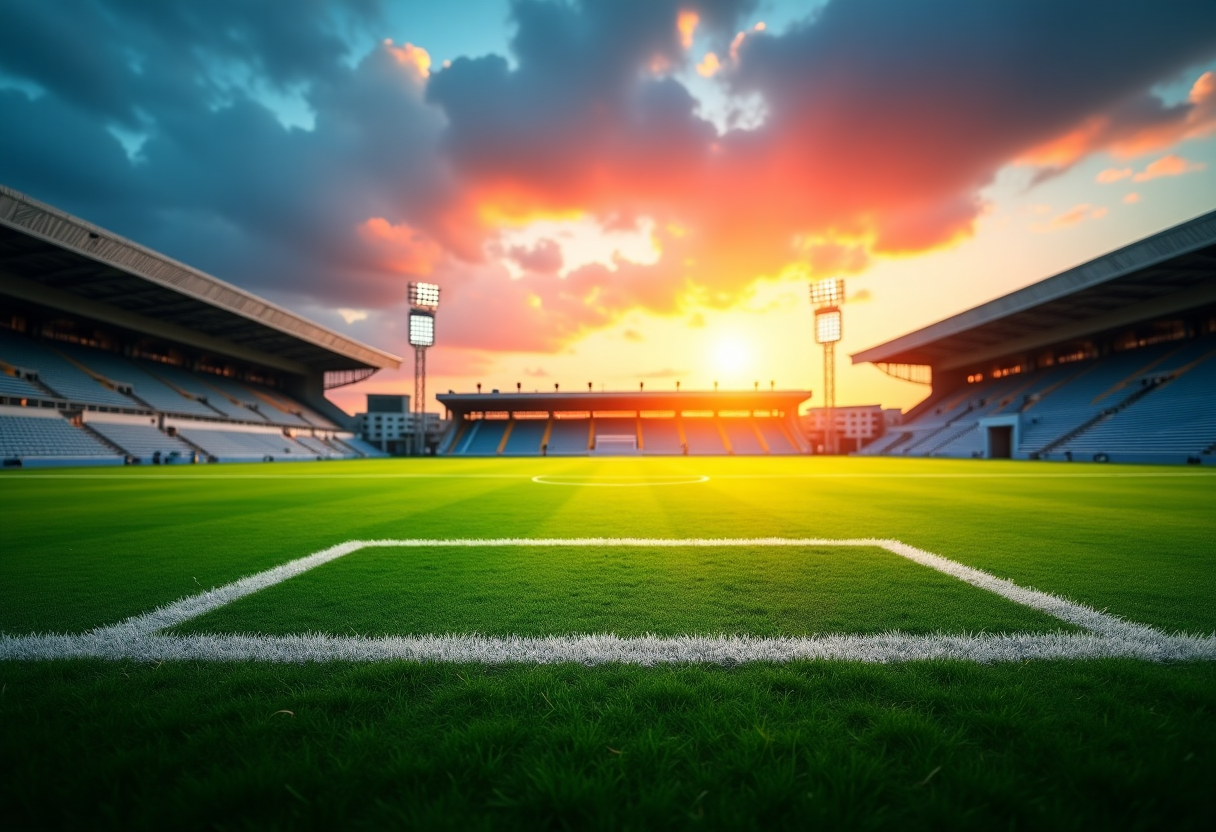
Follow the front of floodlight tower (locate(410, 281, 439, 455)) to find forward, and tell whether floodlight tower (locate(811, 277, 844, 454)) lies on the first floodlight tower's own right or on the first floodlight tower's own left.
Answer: on the first floodlight tower's own left

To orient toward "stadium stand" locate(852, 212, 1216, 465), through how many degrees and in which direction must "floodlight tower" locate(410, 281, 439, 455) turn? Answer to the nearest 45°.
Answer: approximately 45° to its left

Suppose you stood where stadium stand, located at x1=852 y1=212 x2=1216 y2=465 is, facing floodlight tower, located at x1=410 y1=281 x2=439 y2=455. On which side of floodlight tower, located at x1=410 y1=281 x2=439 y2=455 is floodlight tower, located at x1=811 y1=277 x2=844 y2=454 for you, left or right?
right

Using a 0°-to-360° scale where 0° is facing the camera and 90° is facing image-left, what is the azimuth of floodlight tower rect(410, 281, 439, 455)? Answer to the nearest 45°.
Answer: approximately 0°
